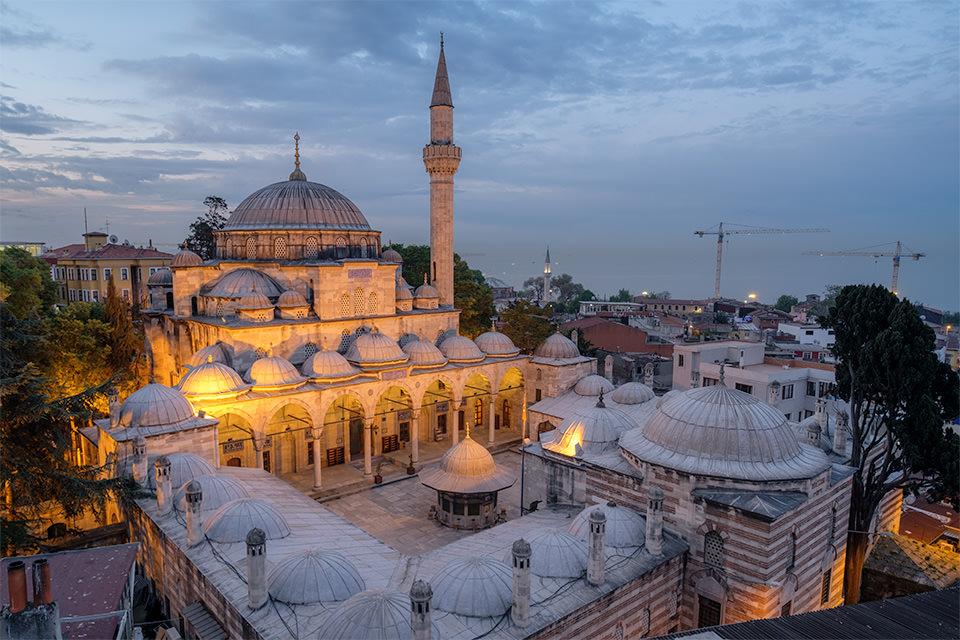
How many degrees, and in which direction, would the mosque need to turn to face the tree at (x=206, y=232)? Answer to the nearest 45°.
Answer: approximately 180°

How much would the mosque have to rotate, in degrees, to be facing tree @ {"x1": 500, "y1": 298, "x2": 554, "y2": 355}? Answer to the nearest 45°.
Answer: approximately 135° to its left

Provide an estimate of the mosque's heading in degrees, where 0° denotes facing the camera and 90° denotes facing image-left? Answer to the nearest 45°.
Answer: approximately 315°

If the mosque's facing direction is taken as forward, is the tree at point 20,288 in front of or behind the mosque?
behind

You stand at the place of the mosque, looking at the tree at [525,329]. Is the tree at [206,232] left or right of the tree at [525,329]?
left

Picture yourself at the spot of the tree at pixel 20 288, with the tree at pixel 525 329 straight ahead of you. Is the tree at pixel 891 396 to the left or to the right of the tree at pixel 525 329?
right
